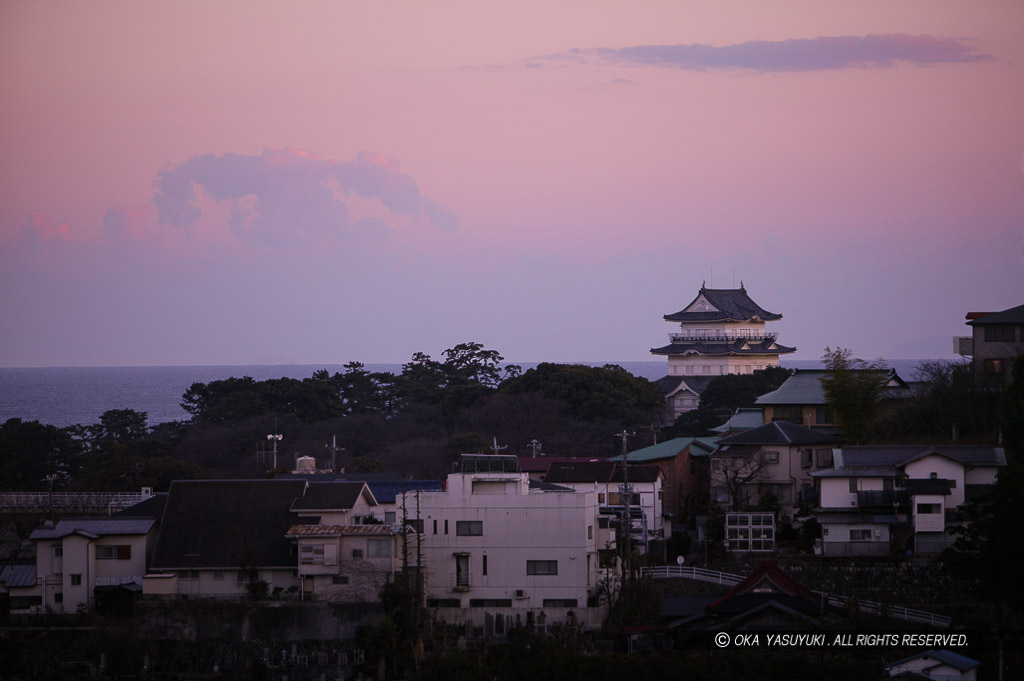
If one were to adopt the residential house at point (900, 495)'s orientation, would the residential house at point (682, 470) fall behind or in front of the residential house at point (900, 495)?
behind

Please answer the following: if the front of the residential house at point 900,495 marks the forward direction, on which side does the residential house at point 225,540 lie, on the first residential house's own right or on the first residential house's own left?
on the first residential house's own right

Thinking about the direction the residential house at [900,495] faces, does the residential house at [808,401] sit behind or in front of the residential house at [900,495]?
behind

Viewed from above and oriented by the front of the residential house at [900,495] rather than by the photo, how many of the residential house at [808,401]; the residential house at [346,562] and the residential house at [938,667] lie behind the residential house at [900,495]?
1

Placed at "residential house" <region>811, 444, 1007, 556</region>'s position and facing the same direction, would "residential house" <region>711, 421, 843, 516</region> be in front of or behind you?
behind

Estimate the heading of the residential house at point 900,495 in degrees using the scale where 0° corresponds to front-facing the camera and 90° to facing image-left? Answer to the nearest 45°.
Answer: approximately 0°

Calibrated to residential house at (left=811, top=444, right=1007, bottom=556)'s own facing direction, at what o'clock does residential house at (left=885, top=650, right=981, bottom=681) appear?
residential house at (left=885, top=650, right=981, bottom=681) is roughly at 12 o'clock from residential house at (left=811, top=444, right=1007, bottom=556).

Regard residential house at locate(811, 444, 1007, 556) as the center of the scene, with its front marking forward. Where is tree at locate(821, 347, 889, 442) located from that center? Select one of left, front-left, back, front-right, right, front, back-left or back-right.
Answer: back

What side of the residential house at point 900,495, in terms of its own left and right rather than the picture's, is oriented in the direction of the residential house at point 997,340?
back
